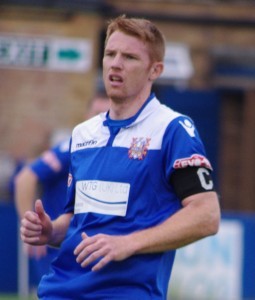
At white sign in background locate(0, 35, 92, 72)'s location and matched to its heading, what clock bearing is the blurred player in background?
The blurred player in background is roughly at 12 o'clock from the white sign in background.

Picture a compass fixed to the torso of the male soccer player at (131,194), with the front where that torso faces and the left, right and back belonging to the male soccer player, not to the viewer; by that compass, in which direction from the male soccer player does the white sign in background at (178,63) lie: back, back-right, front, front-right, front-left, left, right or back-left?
back-right

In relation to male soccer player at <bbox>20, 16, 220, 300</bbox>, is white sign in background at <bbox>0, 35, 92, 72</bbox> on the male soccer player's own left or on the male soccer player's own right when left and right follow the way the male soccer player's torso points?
on the male soccer player's own right

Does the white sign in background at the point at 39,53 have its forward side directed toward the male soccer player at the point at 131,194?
yes

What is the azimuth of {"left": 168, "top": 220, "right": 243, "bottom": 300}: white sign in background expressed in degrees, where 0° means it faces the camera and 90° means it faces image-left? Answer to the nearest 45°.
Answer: approximately 0°

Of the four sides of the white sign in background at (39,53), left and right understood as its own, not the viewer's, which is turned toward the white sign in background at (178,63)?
left

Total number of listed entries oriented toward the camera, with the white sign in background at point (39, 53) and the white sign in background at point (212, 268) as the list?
2

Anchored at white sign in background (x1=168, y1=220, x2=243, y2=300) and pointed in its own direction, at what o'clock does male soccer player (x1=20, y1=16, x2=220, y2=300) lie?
The male soccer player is roughly at 12 o'clock from the white sign in background.

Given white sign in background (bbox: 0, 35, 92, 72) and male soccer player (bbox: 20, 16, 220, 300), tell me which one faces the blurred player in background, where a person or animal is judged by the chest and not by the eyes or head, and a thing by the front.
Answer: the white sign in background

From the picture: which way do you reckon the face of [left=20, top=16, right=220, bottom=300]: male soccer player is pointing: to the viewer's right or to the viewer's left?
to the viewer's left
